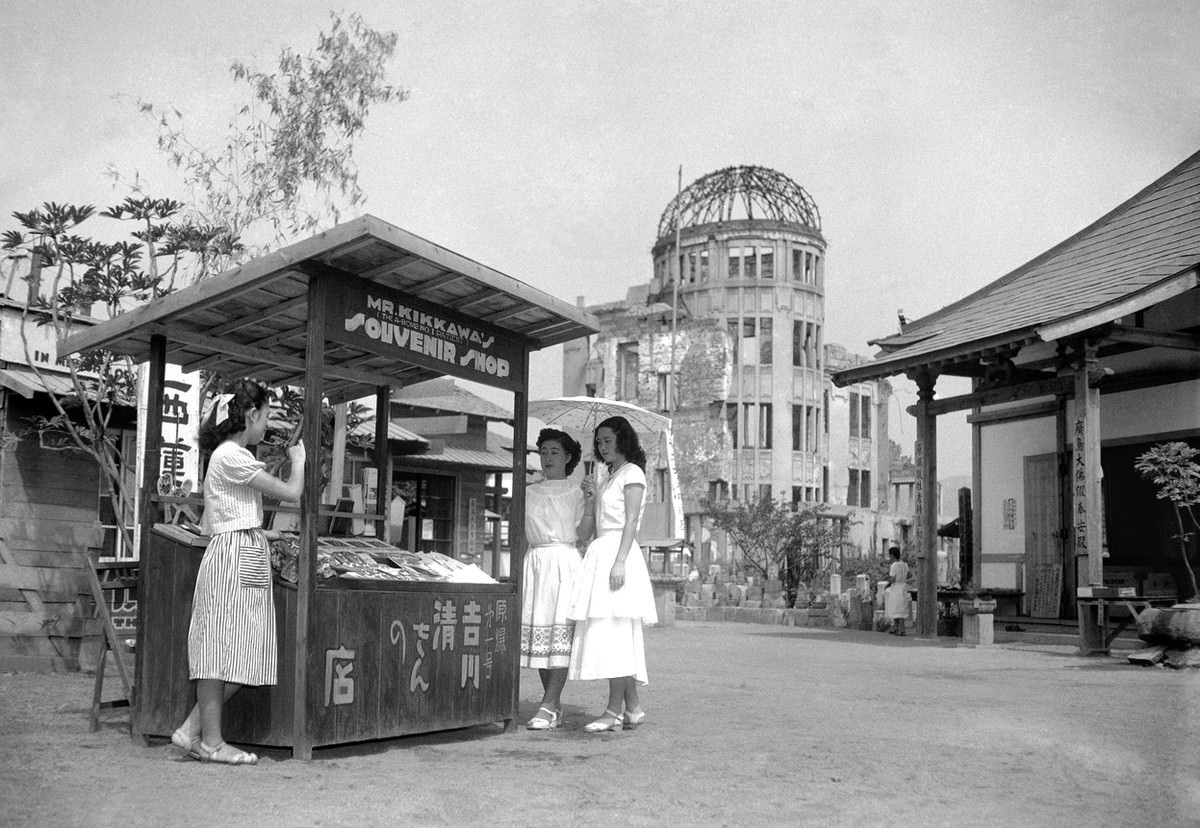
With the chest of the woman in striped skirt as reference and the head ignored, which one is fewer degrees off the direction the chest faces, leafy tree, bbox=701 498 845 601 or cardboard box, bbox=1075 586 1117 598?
the cardboard box

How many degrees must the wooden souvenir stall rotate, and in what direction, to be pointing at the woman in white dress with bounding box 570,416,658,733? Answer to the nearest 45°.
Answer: approximately 45° to its left

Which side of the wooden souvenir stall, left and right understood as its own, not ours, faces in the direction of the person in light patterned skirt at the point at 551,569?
left

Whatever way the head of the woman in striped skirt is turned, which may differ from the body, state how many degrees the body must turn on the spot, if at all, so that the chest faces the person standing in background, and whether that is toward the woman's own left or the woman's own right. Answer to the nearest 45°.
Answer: approximately 45° to the woman's own left

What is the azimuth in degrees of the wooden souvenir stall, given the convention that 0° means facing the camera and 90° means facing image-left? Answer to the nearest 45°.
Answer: approximately 315°

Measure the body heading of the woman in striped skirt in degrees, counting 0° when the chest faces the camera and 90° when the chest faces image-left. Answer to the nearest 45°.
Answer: approximately 270°

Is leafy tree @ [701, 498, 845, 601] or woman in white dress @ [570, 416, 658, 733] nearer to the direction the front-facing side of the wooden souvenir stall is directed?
the woman in white dress

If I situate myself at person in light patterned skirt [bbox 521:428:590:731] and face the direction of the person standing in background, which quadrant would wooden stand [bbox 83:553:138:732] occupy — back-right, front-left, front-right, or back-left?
back-left

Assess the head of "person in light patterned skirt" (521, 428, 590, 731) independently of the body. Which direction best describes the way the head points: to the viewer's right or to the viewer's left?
to the viewer's left

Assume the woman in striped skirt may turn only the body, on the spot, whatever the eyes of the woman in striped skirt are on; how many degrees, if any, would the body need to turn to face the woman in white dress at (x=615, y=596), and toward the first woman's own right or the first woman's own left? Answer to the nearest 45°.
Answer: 0° — they already face them
